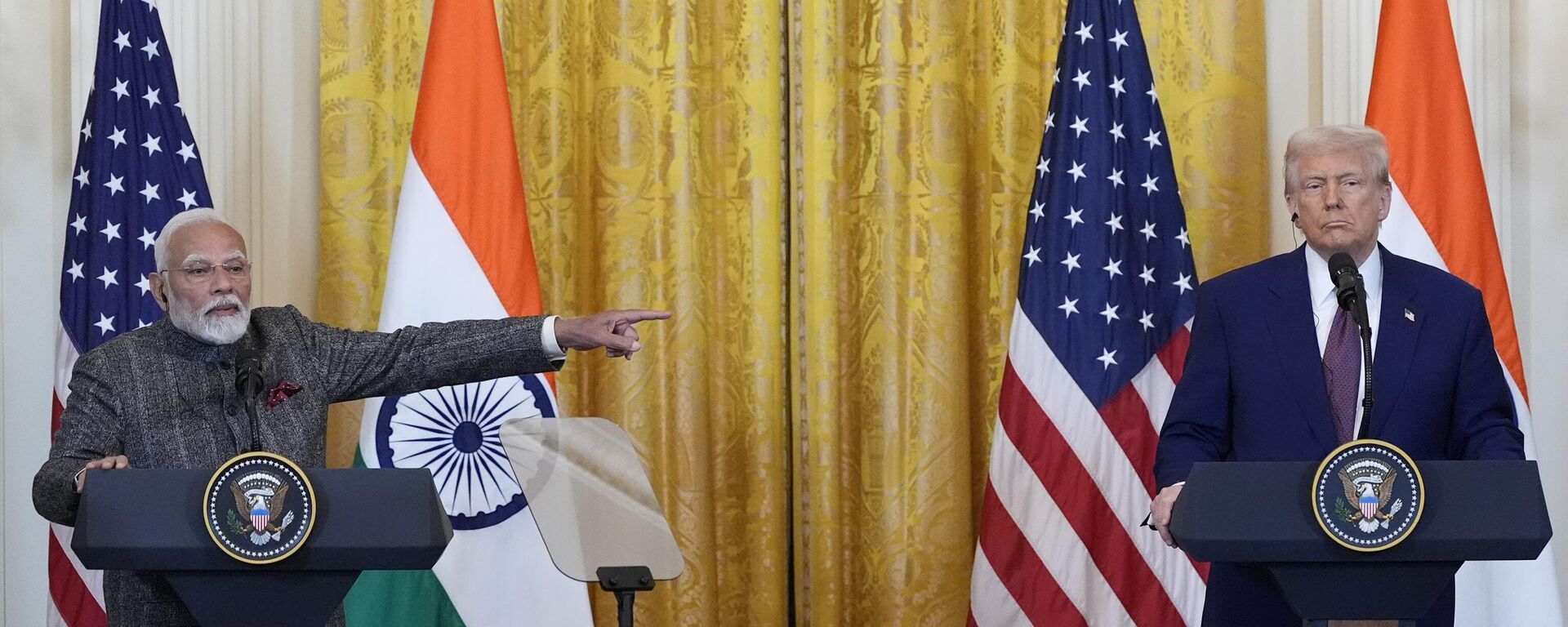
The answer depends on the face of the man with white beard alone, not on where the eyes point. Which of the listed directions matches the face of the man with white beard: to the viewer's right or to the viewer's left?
to the viewer's right

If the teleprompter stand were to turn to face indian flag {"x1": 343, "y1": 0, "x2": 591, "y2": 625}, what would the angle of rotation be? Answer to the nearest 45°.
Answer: approximately 45° to its right

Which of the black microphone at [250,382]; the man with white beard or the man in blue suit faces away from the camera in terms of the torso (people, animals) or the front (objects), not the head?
the black microphone

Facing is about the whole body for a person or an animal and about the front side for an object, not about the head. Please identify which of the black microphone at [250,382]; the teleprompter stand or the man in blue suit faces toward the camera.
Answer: the man in blue suit

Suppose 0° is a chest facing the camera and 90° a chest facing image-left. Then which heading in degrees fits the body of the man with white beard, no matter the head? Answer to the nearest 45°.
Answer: approximately 315°

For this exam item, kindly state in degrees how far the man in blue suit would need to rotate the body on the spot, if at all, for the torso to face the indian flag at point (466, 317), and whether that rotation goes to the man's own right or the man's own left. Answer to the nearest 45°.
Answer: approximately 90° to the man's own right

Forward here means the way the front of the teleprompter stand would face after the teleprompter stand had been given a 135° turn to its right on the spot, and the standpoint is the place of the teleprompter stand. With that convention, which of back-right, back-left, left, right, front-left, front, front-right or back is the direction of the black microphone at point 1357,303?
front-right

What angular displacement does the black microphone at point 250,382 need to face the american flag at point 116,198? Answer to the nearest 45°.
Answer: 0° — it already faces it

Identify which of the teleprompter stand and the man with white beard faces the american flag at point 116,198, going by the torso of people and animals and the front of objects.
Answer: the teleprompter stand

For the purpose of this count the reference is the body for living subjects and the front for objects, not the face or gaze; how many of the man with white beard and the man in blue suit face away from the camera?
0

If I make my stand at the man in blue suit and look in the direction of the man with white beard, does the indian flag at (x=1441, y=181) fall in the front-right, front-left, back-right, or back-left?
back-right

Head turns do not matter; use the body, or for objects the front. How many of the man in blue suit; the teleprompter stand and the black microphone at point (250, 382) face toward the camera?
1

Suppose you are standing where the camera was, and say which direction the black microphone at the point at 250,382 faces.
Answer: facing away from the viewer

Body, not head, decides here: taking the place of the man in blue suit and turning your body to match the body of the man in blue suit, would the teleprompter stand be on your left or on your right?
on your right
